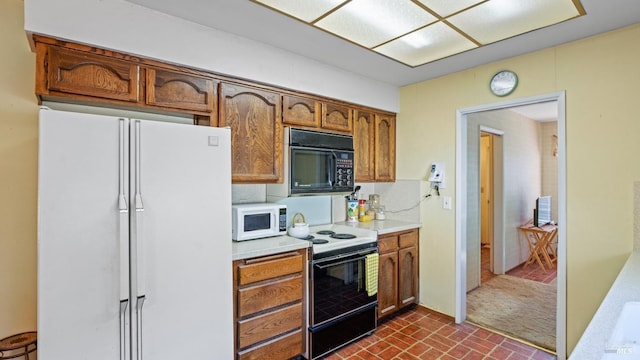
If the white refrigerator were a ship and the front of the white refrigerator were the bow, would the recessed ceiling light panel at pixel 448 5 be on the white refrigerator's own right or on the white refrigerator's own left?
on the white refrigerator's own left

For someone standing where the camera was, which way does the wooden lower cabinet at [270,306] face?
facing the viewer and to the right of the viewer

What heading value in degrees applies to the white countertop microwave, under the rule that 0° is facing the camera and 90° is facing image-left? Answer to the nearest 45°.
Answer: approximately 315°

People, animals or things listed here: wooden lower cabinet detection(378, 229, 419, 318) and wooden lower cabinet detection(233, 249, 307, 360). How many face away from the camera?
0

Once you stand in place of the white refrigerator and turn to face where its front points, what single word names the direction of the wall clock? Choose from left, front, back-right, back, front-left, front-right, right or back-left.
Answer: left

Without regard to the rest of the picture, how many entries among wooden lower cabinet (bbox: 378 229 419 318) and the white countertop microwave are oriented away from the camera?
0

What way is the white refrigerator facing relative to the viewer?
toward the camera

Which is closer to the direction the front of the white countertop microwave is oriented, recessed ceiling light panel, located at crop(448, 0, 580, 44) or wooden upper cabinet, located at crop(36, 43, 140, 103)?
the recessed ceiling light panel
